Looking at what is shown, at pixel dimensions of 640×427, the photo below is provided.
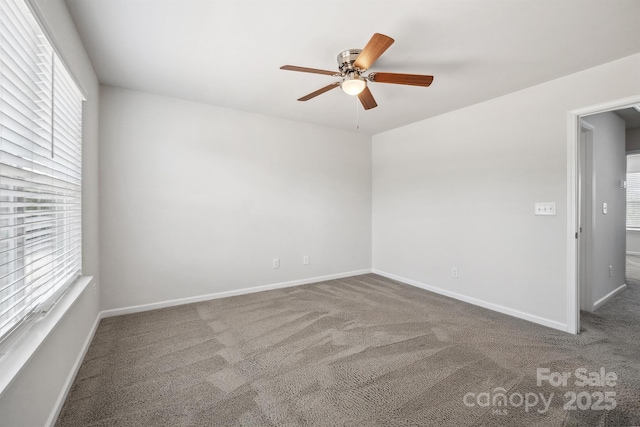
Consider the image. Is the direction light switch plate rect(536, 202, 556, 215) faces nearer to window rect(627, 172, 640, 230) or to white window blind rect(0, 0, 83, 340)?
the white window blind

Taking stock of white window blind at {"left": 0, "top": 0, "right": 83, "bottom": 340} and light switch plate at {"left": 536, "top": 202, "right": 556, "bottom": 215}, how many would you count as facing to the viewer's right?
1

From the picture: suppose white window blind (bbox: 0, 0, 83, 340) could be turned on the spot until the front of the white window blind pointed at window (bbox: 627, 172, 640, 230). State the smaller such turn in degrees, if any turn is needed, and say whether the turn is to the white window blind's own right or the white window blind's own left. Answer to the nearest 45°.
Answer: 0° — it already faces it

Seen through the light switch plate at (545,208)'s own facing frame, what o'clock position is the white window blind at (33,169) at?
The white window blind is roughly at 1 o'clock from the light switch plate.

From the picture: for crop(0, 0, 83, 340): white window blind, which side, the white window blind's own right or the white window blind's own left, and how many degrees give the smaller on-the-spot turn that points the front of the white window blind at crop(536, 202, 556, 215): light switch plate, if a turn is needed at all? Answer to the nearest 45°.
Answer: approximately 45° to the white window blind's own right

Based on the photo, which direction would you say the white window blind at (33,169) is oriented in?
to the viewer's right

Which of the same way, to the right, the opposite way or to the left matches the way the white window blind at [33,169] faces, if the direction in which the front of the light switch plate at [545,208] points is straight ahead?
the opposite way

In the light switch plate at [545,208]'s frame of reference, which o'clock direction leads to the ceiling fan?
The ceiling fan is roughly at 1 o'clock from the light switch plate.

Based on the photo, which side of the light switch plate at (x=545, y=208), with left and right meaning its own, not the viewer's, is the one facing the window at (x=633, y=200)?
back
